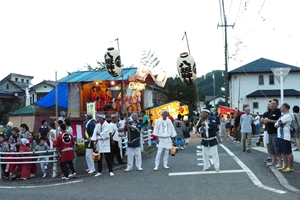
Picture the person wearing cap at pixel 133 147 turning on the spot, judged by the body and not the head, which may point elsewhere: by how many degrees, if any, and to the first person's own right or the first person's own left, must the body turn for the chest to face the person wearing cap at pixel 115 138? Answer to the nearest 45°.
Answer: approximately 135° to the first person's own right

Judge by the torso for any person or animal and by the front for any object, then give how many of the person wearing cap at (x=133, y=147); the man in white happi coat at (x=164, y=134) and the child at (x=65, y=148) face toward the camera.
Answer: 2

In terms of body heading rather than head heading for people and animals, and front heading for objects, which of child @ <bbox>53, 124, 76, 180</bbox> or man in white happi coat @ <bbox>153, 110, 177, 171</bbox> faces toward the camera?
the man in white happi coat

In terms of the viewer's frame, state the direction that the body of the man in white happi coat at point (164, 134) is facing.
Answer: toward the camera

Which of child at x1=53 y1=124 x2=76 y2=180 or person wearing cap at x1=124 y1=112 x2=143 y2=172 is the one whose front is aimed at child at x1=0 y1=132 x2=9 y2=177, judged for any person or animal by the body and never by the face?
child at x1=53 y1=124 x2=76 y2=180

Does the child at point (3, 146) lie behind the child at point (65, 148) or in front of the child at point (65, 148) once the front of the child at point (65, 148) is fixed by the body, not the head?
in front

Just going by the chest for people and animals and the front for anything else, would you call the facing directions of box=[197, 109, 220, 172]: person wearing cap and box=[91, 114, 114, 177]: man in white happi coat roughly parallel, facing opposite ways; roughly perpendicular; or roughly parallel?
roughly parallel

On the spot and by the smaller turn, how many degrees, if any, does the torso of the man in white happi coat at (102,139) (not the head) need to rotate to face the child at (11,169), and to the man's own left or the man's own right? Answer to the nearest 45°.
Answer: approximately 45° to the man's own right

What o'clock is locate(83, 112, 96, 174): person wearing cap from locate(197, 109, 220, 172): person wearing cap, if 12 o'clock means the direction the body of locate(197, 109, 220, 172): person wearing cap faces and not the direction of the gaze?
locate(83, 112, 96, 174): person wearing cap is roughly at 2 o'clock from locate(197, 109, 220, 172): person wearing cap.

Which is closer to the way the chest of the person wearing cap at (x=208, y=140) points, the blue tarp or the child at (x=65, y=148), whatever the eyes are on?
the child

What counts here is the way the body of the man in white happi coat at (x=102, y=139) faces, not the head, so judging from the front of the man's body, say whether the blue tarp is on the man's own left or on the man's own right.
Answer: on the man's own right

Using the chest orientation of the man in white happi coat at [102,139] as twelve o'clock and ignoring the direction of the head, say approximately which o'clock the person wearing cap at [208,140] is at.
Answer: The person wearing cap is roughly at 8 o'clock from the man in white happi coat.
